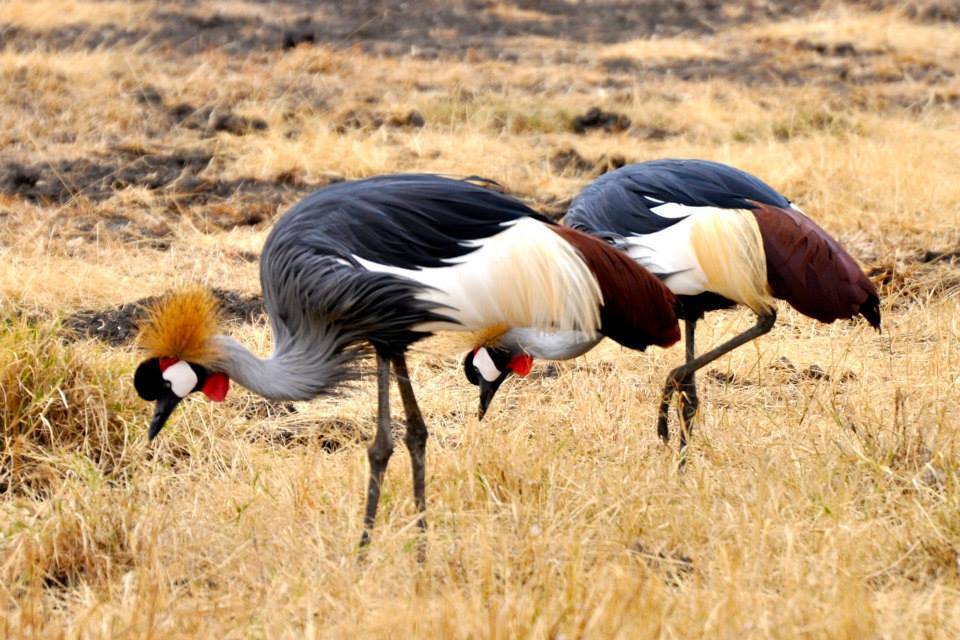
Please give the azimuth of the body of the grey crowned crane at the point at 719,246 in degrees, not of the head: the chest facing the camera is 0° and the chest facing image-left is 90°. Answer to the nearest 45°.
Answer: approximately 90°
